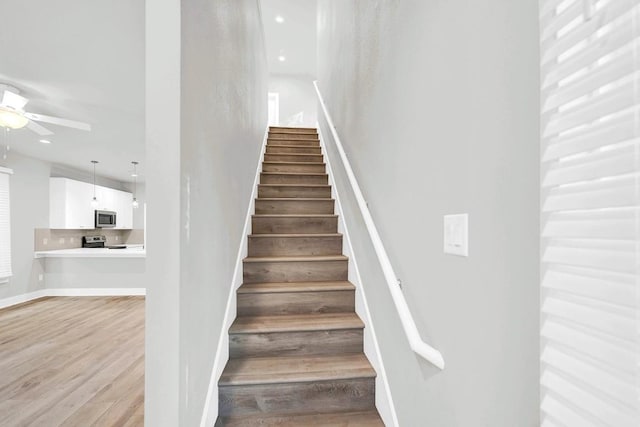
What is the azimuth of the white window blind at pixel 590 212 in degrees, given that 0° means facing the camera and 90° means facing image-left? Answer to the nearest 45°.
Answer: approximately 45°

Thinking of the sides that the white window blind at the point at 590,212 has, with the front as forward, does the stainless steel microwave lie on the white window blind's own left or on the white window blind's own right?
on the white window blind's own right

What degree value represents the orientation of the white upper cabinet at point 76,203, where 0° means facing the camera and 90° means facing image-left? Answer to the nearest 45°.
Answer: approximately 315°

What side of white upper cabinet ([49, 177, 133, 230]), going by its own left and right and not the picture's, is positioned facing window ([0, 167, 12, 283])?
right

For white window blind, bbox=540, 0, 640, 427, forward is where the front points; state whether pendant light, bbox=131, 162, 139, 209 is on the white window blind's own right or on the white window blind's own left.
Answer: on the white window blind's own right

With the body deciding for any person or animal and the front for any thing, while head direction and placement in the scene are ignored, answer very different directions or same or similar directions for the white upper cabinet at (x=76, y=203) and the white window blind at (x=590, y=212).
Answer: very different directions
